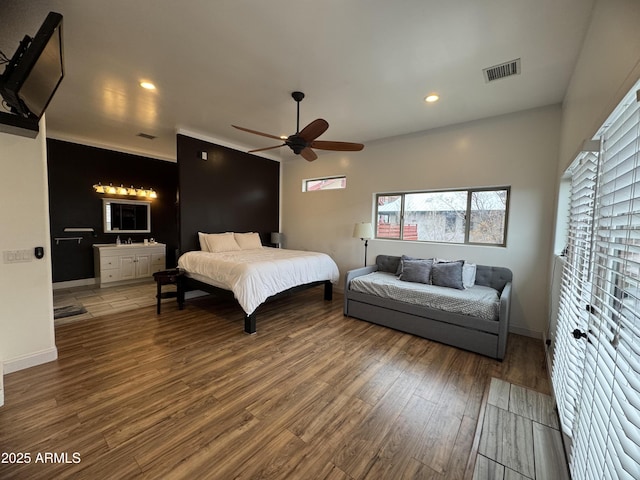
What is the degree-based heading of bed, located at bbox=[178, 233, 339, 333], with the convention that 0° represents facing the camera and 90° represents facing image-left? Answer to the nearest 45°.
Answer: approximately 315°

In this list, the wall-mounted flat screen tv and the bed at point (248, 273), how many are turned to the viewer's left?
0

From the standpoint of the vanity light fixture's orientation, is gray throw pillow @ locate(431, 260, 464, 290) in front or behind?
in front

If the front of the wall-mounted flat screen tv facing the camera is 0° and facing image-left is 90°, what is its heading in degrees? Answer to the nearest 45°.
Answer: approximately 315°

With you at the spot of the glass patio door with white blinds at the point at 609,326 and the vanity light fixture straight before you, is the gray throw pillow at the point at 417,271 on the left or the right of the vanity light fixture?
right

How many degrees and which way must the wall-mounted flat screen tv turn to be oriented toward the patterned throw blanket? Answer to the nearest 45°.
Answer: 0° — it already faces it

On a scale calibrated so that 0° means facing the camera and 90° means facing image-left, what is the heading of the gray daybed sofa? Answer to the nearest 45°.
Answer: approximately 45°
